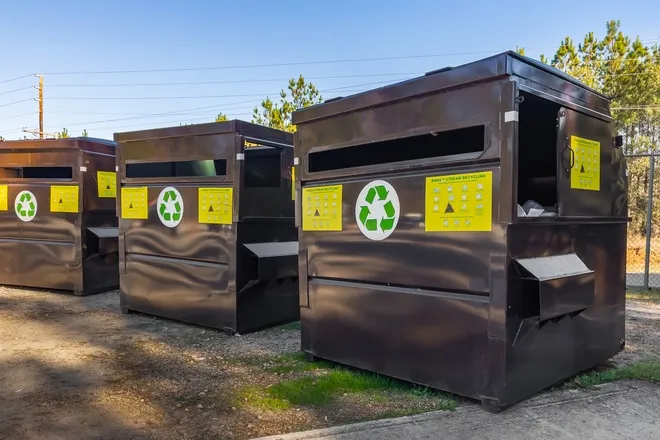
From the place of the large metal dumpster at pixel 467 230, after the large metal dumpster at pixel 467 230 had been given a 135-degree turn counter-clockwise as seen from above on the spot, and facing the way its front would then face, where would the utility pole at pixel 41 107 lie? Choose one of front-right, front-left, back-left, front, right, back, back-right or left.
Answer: back-left

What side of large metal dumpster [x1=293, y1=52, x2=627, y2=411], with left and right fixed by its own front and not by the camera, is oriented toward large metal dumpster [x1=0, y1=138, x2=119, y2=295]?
right

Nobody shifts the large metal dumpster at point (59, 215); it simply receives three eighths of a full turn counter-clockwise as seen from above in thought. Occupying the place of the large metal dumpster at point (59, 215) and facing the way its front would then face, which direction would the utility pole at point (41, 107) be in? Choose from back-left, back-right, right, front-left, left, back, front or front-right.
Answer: left

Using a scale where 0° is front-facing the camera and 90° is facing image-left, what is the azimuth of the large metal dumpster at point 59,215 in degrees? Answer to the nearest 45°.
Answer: approximately 45°

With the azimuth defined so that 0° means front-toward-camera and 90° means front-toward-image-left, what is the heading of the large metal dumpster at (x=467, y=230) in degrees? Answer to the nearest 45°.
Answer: approximately 45°

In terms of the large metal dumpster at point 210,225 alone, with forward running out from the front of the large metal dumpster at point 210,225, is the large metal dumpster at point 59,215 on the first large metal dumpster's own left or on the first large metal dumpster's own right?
on the first large metal dumpster's own right

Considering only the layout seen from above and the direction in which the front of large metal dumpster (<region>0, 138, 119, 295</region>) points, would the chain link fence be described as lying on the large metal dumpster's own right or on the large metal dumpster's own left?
on the large metal dumpster's own left

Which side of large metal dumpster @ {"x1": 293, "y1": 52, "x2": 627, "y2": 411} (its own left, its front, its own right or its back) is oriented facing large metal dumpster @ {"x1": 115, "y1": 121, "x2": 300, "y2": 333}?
right

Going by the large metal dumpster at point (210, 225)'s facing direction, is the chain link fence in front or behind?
behind

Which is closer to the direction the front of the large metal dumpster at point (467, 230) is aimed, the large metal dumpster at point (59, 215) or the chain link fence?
the large metal dumpster

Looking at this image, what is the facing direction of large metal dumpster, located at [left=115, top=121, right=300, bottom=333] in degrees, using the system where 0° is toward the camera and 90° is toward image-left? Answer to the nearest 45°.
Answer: approximately 45°

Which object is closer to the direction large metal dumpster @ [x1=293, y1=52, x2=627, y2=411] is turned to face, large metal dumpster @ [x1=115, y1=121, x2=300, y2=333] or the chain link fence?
the large metal dumpster
